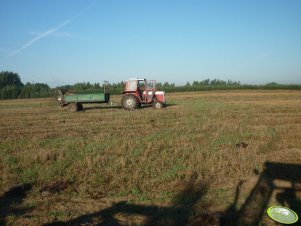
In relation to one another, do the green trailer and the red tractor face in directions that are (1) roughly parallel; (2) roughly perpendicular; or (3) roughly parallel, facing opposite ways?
roughly parallel

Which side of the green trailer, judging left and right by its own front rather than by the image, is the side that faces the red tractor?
front

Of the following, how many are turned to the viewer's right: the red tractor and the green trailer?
2

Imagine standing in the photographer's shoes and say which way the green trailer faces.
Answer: facing to the right of the viewer

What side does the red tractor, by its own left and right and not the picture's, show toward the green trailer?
back

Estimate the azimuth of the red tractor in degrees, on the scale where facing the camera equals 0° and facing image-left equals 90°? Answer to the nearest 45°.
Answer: approximately 270°
